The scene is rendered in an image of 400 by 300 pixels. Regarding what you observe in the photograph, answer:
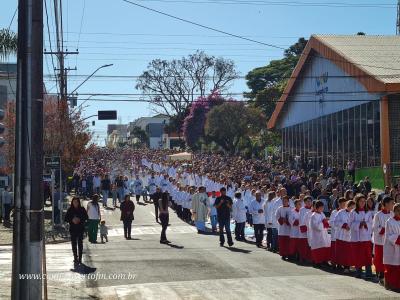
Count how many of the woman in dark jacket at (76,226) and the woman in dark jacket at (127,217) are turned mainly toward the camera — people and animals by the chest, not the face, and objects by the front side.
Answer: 2

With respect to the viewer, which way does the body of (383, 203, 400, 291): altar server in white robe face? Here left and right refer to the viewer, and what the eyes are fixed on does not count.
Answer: facing the viewer and to the right of the viewer

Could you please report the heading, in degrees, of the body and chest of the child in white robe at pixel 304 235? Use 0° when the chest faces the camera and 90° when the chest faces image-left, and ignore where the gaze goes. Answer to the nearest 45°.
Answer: approximately 315°

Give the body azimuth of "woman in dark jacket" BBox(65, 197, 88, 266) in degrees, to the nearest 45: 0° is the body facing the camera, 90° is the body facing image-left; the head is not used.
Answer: approximately 0°

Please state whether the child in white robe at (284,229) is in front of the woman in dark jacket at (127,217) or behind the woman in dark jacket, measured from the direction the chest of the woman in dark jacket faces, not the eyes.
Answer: in front

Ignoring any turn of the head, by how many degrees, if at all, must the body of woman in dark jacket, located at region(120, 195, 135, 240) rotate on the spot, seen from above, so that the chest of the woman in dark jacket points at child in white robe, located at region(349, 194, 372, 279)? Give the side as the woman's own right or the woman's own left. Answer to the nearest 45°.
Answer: approximately 45° to the woman's own left

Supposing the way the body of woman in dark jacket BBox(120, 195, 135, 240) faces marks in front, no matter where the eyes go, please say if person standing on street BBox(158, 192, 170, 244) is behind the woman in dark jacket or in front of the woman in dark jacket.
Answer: in front

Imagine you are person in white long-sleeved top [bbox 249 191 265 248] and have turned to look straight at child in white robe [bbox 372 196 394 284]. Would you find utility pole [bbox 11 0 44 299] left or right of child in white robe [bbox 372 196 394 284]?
right

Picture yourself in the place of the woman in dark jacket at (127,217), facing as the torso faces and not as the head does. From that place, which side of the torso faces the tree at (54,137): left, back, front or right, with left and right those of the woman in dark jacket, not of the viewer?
back

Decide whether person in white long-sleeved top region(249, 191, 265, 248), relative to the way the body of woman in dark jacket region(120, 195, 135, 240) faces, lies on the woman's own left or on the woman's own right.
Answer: on the woman's own left

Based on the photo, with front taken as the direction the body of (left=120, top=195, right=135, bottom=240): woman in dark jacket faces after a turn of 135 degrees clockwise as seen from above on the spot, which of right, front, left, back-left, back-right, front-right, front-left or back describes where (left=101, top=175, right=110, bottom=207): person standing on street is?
front-right

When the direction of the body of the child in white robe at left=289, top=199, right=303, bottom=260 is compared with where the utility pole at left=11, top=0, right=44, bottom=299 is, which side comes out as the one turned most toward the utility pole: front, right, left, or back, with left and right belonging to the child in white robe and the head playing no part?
right
